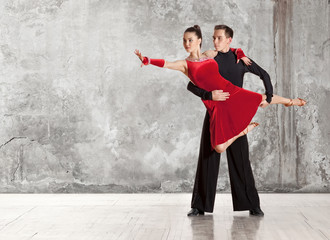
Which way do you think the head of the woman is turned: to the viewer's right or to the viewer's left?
to the viewer's left

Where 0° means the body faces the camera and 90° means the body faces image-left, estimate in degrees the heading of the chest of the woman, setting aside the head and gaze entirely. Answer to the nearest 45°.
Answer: approximately 45°

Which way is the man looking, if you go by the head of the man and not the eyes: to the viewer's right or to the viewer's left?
to the viewer's left
